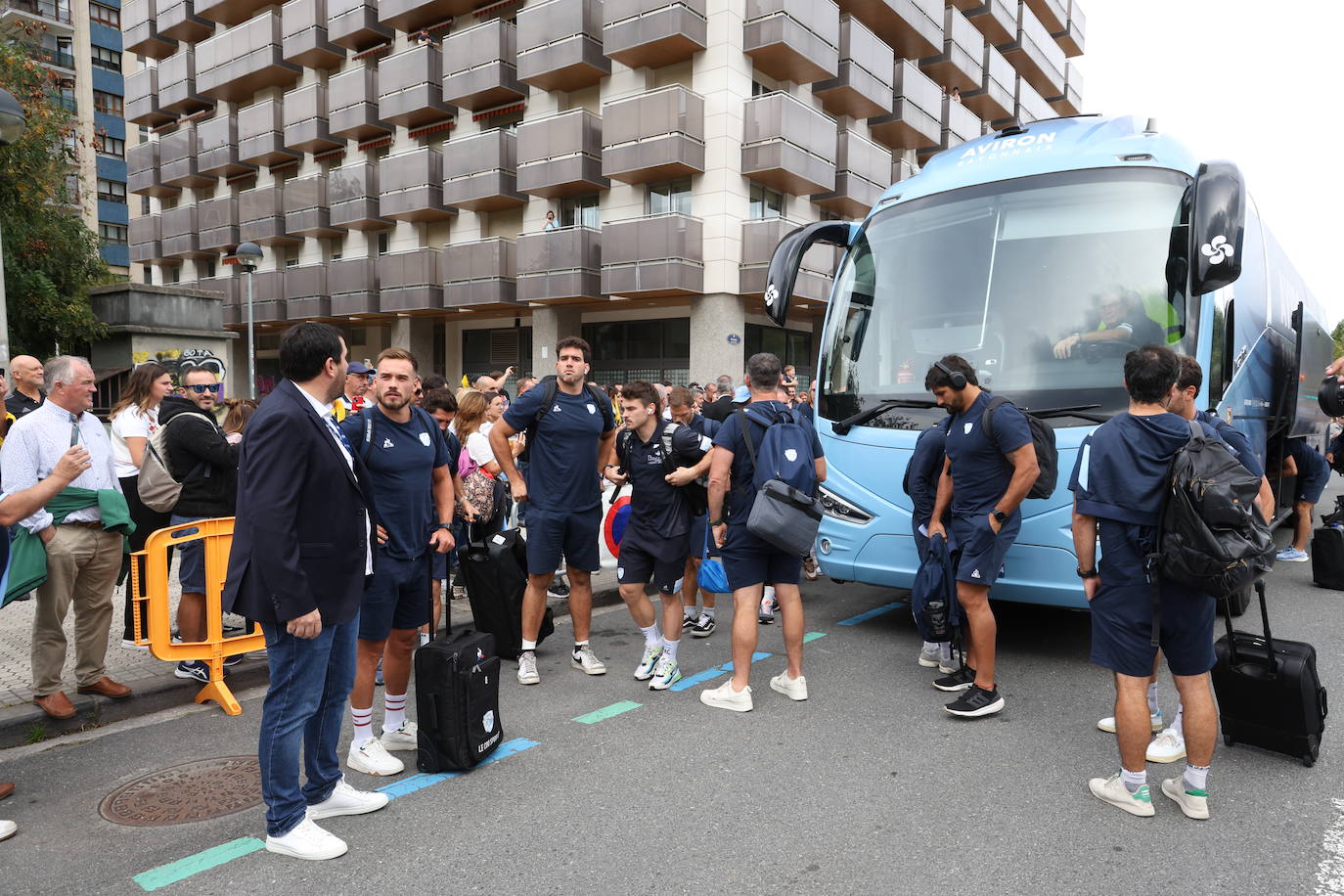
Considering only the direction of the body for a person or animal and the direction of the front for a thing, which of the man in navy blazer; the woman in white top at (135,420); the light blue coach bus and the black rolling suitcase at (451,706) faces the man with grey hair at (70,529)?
the light blue coach bus

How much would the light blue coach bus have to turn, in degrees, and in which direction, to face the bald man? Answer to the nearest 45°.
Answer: approximately 45° to its right

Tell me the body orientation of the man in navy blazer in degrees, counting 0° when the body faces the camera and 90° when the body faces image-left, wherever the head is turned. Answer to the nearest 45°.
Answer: approximately 270°

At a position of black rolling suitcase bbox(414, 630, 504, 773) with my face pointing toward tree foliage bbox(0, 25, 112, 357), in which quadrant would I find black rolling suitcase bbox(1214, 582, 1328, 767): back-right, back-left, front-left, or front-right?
back-right

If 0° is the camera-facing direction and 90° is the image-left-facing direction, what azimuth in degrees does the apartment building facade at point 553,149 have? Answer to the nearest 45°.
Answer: approximately 45°

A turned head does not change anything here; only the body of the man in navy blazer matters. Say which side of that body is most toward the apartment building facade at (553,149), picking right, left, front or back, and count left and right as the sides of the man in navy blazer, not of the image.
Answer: left

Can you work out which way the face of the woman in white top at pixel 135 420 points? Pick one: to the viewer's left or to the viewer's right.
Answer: to the viewer's right

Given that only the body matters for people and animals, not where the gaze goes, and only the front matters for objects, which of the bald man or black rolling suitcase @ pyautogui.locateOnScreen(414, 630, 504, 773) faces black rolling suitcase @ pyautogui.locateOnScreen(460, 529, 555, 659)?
the bald man

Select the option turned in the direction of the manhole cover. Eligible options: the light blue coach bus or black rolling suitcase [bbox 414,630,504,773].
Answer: the light blue coach bus

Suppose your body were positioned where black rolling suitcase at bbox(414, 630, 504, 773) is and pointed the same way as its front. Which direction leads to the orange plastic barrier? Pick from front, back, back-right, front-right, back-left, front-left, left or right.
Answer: back

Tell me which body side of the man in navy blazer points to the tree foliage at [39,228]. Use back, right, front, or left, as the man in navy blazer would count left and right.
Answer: left

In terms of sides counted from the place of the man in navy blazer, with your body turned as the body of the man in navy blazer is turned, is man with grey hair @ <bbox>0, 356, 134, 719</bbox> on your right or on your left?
on your left
